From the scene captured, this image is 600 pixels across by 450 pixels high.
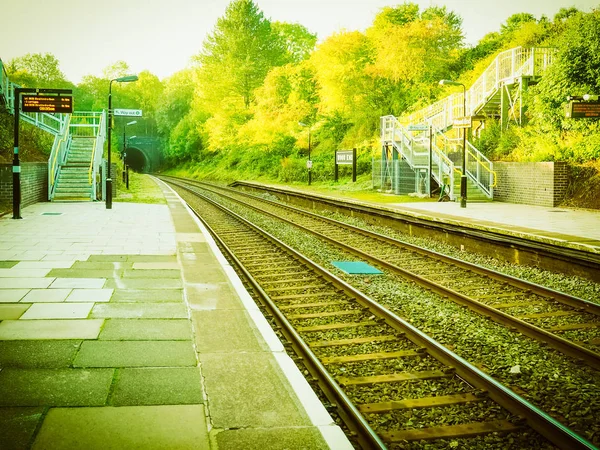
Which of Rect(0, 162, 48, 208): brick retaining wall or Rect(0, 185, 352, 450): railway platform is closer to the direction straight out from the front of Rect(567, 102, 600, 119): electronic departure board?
the railway platform

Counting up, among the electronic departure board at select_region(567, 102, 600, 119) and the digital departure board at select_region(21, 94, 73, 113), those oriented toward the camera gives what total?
2

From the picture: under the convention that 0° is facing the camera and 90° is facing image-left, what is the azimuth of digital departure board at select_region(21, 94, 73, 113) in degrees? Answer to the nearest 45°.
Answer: approximately 0°

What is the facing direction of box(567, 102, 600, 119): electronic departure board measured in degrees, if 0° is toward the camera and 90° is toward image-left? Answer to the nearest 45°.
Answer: approximately 0°

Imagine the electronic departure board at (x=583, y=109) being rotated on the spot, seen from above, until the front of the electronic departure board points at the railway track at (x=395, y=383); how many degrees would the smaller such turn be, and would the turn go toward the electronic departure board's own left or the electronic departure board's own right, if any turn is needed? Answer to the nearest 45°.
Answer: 0° — it already faces it

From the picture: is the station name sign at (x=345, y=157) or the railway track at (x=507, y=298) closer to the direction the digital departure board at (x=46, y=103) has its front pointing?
the railway track

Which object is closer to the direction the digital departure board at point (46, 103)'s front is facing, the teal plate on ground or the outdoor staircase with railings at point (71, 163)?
the teal plate on ground

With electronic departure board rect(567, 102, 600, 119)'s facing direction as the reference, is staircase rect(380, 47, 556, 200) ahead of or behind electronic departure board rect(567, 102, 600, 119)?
behind
